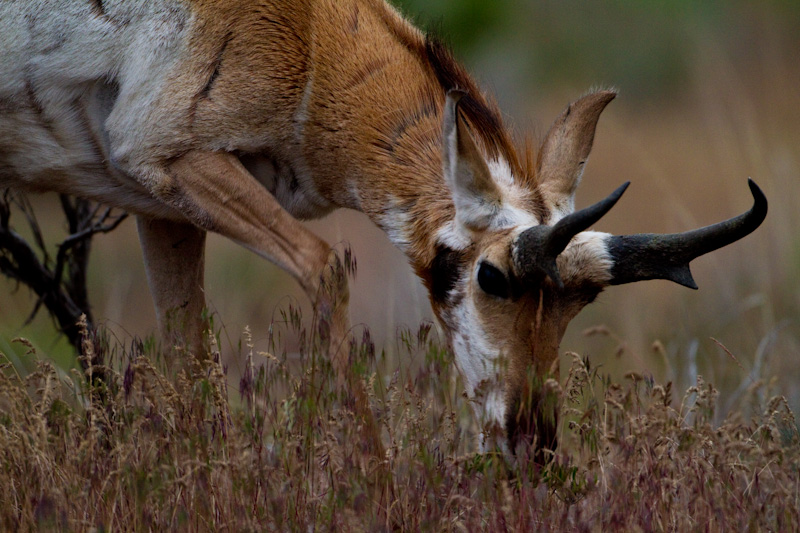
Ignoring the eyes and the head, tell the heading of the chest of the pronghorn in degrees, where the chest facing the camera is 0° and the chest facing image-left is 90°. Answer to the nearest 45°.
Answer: approximately 270°

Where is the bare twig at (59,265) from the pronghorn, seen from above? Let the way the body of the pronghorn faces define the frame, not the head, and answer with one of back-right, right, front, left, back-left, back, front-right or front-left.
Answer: back-left
